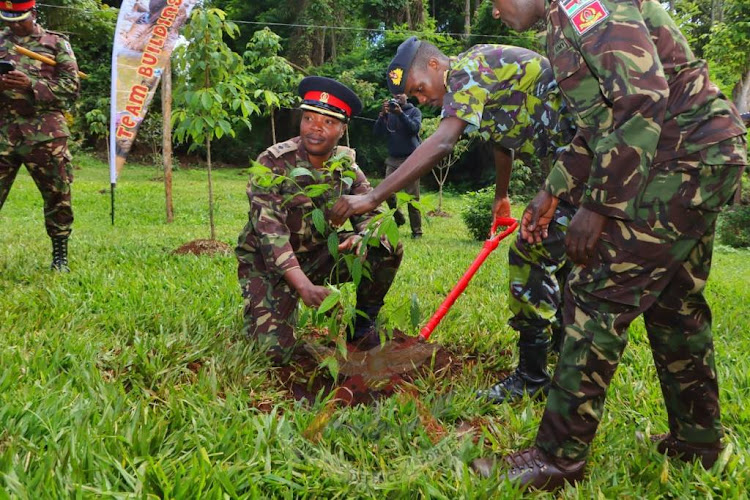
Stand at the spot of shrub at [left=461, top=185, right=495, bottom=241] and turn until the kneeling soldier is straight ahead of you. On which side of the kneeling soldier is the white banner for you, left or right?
right

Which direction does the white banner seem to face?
toward the camera

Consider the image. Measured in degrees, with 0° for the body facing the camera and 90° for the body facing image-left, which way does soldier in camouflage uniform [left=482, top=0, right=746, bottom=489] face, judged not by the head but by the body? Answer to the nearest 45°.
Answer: approximately 90°

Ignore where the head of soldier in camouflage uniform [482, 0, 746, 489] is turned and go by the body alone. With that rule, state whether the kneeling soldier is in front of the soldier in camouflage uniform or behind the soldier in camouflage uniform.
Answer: in front

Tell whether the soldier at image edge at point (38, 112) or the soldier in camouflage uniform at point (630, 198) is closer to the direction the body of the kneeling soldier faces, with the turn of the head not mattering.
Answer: the soldier in camouflage uniform

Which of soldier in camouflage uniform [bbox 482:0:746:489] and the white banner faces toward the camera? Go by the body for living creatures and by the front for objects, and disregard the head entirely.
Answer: the white banner

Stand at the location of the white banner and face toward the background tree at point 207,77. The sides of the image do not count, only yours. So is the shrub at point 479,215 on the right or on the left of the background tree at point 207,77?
left

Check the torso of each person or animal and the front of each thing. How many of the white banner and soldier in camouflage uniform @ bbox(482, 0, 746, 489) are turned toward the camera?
1

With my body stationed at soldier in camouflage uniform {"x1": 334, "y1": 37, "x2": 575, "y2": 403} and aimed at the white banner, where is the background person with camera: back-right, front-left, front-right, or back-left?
front-right

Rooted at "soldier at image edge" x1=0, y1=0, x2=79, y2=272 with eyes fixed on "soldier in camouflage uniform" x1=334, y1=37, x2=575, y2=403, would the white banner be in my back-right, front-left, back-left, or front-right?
back-left

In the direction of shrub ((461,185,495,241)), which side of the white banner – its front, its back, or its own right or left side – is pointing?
left

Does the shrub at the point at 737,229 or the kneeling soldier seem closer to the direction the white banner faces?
the kneeling soldier

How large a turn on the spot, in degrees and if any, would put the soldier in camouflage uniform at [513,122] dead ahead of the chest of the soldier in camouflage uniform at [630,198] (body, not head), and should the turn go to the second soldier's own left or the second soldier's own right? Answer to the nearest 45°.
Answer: approximately 45° to the second soldier's own right

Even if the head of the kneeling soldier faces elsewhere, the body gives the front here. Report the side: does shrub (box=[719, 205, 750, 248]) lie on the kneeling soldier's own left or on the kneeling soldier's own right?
on the kneeling soldier's own left
